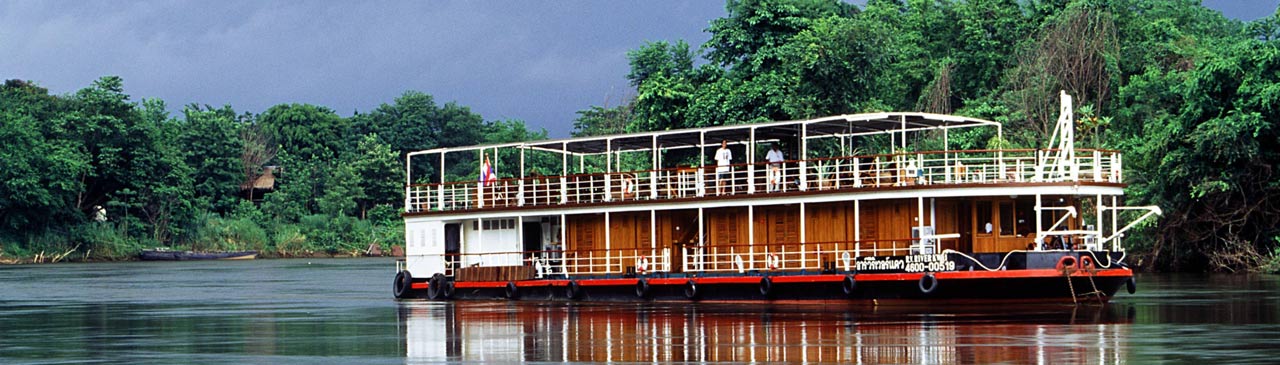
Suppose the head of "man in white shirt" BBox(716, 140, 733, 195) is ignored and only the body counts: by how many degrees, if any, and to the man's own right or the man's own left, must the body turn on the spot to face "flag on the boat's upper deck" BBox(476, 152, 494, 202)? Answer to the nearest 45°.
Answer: approximately 135° to the man's own right

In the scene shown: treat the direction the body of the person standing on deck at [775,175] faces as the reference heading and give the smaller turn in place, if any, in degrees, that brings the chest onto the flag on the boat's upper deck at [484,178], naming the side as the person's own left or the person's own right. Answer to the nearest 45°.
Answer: approximately 135° to the person's own right

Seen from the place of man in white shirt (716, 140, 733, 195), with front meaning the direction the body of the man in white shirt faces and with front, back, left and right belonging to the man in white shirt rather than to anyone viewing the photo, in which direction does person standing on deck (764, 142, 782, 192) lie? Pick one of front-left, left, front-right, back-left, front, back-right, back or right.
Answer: front-left

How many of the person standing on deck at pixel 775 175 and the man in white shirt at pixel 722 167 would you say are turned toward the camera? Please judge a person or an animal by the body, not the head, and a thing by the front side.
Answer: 2

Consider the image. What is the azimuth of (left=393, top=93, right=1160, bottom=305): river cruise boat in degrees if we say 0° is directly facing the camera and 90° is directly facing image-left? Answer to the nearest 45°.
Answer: approximately 315°

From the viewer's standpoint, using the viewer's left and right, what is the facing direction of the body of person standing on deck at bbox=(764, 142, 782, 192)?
facing the viewer
